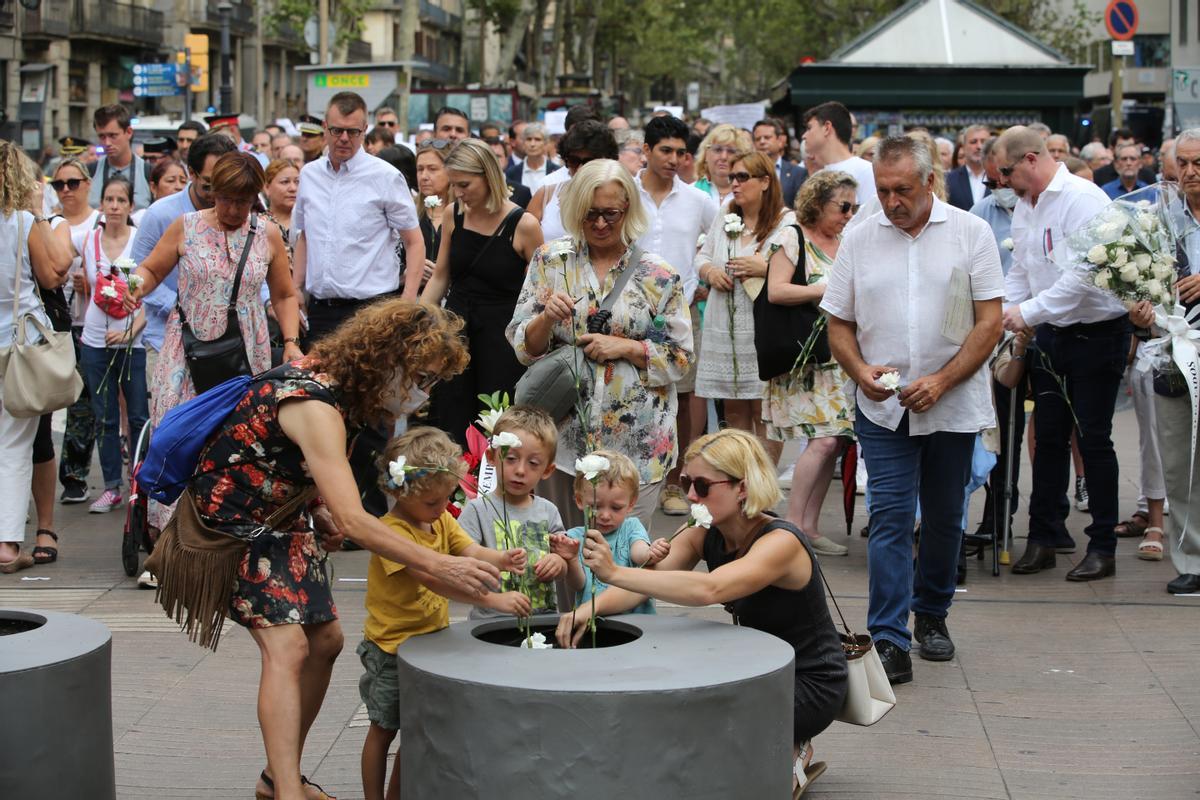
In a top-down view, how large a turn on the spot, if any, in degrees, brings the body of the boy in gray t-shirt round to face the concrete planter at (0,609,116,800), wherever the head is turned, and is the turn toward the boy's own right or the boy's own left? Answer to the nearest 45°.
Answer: approximately 45° to the boy's own right

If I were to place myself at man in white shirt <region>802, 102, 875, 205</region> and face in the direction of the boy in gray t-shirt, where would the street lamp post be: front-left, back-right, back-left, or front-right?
back-right

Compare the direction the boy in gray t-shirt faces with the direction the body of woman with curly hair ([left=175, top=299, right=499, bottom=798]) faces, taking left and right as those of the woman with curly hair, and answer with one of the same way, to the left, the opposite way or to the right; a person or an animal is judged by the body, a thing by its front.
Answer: to the right

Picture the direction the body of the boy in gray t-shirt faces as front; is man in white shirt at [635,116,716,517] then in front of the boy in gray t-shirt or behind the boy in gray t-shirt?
behind

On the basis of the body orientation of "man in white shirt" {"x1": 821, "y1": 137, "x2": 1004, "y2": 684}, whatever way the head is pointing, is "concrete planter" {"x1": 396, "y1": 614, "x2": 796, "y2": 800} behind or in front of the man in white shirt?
in front

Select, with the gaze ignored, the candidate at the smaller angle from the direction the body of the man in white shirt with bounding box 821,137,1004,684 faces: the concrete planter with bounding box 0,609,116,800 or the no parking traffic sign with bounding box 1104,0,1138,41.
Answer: the concrete planter

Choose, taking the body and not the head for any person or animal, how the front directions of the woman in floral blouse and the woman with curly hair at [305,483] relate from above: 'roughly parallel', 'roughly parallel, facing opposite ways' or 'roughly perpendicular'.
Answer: roughly perpendicular

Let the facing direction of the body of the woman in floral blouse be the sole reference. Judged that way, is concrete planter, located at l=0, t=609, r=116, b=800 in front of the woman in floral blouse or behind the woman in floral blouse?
in front

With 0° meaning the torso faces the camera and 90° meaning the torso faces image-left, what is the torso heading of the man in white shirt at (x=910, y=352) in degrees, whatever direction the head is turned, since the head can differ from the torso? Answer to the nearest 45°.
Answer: approximately 0°

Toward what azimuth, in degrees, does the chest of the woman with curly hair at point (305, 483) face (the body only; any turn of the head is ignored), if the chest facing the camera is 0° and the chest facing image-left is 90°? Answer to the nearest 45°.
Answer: approximately 270°
